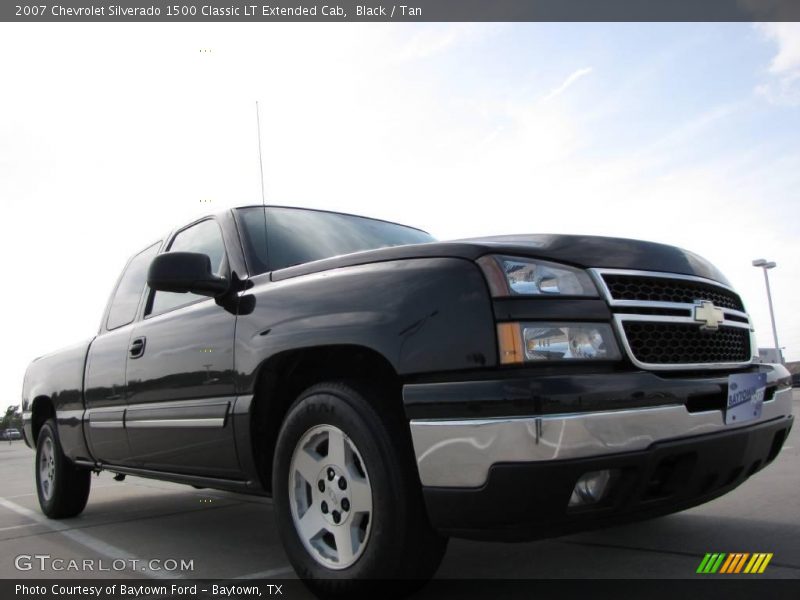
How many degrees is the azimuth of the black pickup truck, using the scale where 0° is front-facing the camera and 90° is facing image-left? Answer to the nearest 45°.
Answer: approximately 315°
